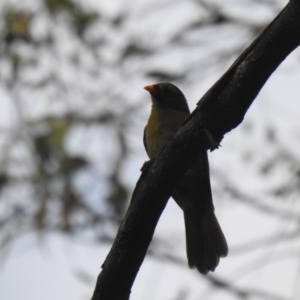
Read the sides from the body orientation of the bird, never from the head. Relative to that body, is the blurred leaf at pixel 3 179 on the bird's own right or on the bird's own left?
on the bird's own right

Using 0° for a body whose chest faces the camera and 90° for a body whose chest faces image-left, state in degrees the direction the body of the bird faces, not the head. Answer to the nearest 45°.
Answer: approximately 90°
